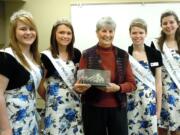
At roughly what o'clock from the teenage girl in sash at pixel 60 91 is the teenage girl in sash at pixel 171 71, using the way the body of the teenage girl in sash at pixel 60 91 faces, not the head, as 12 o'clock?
the teenage girl in sash at pixel 171 71 is roughly at 10 o'clock from the teenage girl in sash at pixel 60 91.

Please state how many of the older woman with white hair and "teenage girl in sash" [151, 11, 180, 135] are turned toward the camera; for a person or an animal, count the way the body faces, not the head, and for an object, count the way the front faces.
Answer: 2

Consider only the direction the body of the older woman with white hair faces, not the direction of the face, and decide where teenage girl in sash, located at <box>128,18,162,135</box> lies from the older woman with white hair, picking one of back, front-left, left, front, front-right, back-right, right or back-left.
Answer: back-left

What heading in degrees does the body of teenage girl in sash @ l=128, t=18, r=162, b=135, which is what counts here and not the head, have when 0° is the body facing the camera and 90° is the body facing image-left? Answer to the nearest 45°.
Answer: approximately 45°

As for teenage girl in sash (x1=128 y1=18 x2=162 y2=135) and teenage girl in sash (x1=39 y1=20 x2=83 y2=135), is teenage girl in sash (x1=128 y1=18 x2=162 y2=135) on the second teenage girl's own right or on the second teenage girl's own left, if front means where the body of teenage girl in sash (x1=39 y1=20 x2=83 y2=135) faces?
on the second teenage girl's own left
